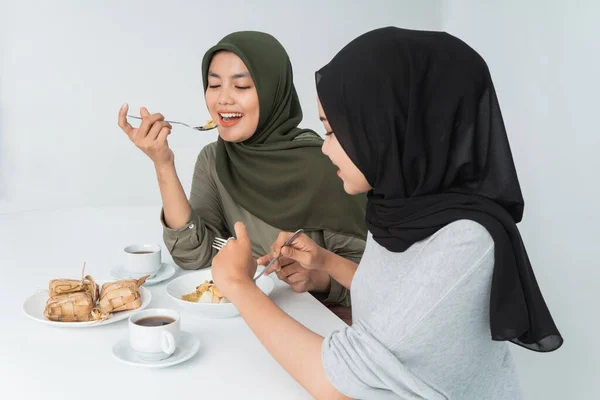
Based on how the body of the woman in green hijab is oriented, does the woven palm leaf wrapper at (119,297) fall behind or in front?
in front

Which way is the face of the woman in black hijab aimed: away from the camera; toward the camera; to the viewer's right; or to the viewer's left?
to the viewer's left

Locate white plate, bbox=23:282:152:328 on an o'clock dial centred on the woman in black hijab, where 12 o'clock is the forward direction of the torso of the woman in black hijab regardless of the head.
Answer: The white plate is roughly at 12 o'clock from the woman in black hijab.

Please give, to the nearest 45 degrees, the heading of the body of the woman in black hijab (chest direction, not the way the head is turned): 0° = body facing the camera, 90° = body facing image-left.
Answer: approximately 90°

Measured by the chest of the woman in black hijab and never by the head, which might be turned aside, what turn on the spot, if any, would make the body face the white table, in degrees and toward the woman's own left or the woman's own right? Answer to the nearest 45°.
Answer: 0° — they already face it

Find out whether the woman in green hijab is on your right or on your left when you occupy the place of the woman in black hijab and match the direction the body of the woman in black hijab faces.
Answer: on your right

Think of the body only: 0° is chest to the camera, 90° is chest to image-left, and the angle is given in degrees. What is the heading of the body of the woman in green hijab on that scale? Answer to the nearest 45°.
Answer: approximately 45°
